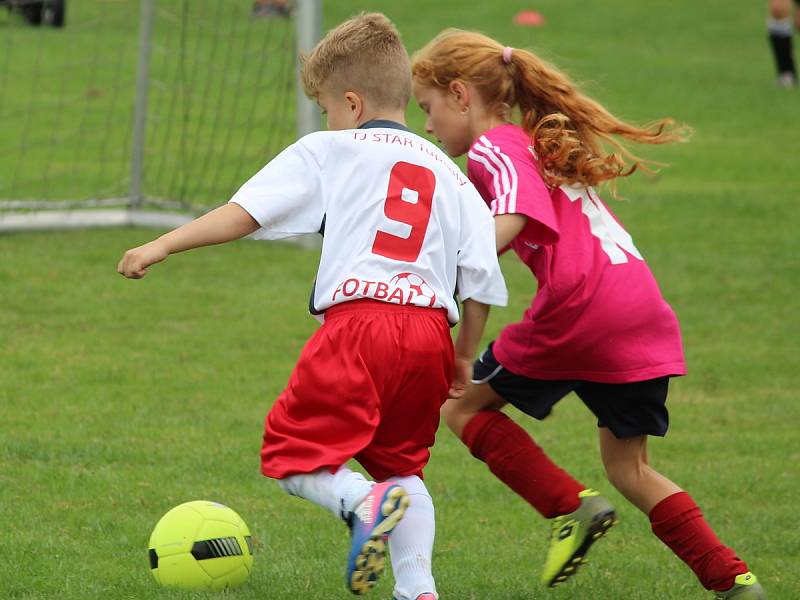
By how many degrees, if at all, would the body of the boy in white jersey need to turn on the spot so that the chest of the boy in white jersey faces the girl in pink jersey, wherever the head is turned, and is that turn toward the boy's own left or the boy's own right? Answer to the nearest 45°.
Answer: approximately 90° to the boy's own right

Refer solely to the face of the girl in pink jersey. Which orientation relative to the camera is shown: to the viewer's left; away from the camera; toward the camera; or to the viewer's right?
to the viewer's left

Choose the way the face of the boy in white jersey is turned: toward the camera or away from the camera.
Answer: away from the camera

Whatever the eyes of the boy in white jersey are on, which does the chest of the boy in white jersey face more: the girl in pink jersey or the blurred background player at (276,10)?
the blurred background player

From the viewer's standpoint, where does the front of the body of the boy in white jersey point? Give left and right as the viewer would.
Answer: facing away from the viewer and to the left of the viewer

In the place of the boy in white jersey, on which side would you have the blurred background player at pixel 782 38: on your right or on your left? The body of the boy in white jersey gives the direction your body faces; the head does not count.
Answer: on your right

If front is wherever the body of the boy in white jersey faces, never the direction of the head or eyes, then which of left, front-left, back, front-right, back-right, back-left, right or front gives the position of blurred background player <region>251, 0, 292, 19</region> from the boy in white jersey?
front-right

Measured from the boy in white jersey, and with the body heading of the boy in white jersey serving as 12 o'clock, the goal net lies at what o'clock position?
The goal net is roughly at 1 o'clock from the boy in white jersey.
